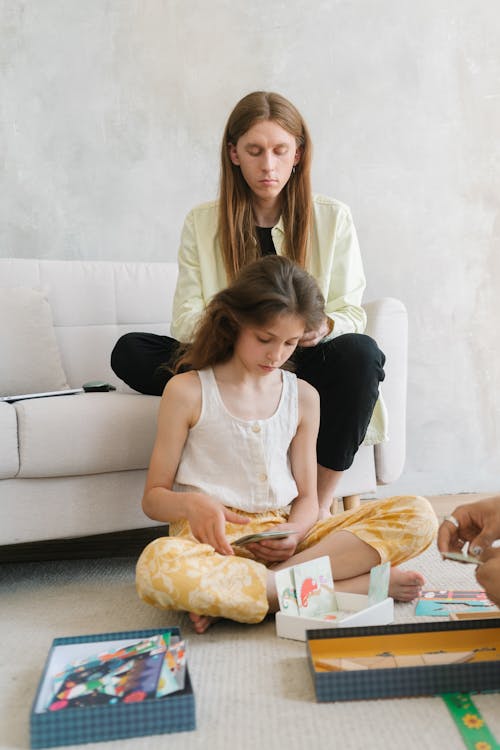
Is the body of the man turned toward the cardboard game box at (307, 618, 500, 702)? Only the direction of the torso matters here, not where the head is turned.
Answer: yes

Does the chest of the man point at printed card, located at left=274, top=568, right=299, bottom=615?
yes

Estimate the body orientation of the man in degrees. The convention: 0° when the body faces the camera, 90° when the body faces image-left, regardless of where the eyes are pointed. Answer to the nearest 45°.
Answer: approximately 0°

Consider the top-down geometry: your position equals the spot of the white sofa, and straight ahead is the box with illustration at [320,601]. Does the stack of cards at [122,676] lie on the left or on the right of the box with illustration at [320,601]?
right

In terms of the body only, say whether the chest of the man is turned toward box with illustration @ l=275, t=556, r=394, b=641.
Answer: yes

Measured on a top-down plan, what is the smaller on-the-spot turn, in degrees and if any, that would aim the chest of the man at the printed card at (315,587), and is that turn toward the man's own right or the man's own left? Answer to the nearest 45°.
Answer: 0° — they already face it
